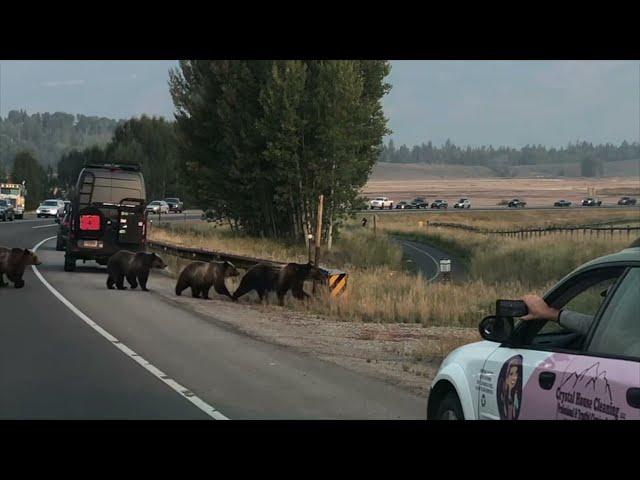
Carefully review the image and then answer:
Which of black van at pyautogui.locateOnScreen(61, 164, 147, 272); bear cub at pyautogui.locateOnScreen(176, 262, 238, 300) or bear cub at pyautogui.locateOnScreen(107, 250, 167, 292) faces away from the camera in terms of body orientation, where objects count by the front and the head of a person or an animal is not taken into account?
the black van

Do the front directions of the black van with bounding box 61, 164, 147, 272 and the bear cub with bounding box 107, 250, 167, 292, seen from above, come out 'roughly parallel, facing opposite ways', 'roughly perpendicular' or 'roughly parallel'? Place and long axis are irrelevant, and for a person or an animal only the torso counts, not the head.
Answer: roughly perpendicular

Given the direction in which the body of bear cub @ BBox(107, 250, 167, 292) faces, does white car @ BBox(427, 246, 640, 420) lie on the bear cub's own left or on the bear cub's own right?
on the bear cub's own right

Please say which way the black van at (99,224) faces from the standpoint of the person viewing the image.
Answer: facing away from the viewer

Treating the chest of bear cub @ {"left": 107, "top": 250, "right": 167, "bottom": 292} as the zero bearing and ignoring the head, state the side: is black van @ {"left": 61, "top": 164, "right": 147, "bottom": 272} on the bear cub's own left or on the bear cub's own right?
on the bear cub's own left
